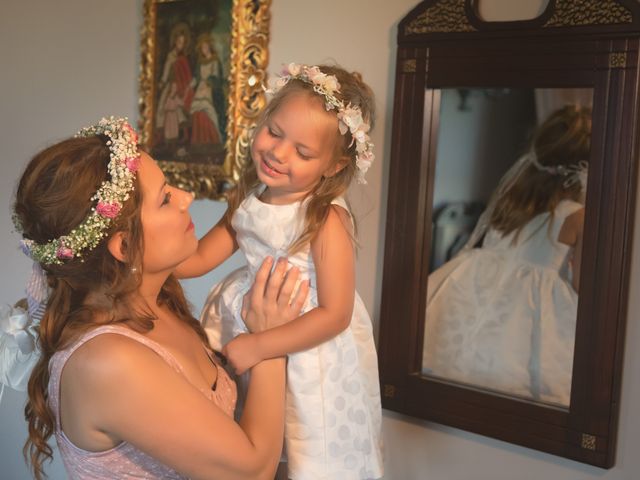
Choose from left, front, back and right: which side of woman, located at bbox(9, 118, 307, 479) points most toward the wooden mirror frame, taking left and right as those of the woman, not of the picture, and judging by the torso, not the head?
front

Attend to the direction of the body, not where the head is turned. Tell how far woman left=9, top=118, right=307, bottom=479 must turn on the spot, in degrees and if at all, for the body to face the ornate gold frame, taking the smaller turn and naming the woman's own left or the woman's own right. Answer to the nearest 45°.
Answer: approximately 90° to the woman's own left

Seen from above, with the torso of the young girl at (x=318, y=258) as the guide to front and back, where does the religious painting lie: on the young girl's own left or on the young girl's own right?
on the young girl's own right

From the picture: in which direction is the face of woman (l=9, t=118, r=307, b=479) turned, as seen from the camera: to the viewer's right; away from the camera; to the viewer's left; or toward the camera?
to the viewer's right

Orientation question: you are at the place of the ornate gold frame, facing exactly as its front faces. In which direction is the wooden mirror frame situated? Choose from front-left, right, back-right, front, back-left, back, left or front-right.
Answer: left

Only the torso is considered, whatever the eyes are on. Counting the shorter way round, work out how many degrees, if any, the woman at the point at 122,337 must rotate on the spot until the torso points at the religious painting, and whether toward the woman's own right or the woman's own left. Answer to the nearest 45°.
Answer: approximately 90° to the woman's own left

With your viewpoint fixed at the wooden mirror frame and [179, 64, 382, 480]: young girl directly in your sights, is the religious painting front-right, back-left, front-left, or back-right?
front-right

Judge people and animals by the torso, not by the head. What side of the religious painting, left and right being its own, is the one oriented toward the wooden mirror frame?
left

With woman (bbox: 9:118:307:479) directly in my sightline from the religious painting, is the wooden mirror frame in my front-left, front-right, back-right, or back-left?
front-left

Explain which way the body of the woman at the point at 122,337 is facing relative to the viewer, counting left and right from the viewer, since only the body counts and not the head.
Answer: facing to the right of the viewer

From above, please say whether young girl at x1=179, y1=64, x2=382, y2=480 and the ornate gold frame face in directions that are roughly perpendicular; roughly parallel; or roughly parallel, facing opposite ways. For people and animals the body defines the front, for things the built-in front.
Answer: roughly parallel

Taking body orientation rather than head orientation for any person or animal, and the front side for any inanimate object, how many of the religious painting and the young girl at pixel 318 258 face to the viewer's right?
0

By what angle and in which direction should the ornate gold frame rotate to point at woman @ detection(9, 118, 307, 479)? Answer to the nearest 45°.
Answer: approximately 45° to its left

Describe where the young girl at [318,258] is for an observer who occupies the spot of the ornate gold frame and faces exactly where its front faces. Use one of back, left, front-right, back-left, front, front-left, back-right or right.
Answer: front-left

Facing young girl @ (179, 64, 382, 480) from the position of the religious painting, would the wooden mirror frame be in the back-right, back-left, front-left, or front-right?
front-left

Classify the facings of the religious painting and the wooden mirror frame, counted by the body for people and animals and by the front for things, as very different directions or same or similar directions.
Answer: same or similar directions

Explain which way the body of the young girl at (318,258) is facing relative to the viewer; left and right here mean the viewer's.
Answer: facing the viewer and to the left of the viewer
